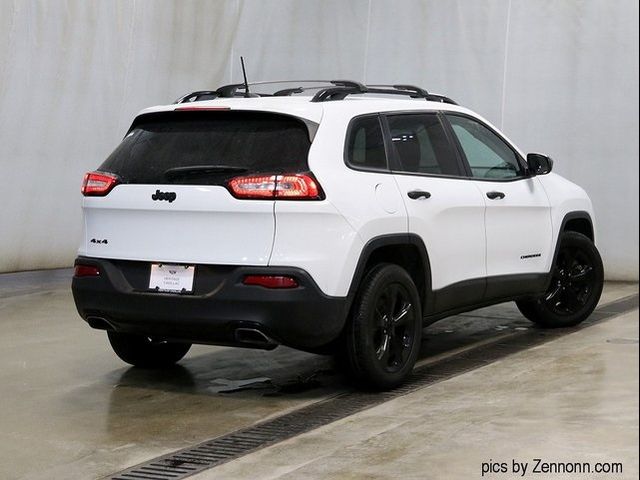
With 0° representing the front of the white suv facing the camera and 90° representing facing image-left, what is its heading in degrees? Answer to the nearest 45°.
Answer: approximately 225°
